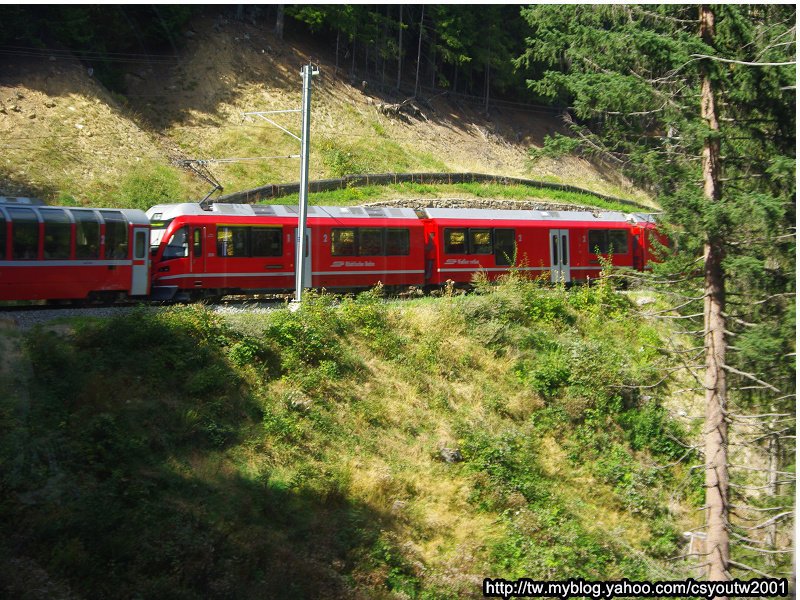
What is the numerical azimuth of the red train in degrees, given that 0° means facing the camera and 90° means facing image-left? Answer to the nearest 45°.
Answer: approximately 225°

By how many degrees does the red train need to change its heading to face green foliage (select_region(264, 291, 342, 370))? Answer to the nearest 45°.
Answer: approximately 135° to its right

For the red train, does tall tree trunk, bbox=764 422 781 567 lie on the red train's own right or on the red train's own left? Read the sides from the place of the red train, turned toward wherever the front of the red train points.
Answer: on the red train's own right

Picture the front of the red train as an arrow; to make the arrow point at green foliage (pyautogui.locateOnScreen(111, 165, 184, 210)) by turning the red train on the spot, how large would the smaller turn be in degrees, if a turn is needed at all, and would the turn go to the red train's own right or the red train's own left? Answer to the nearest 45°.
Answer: approximately 90° to the red train's own left

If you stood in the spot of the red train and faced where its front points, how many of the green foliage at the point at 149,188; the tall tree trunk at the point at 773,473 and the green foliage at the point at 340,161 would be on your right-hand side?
2

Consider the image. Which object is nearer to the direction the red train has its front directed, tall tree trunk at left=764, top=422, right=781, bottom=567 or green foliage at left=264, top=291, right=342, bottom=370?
the tall tree trunk
